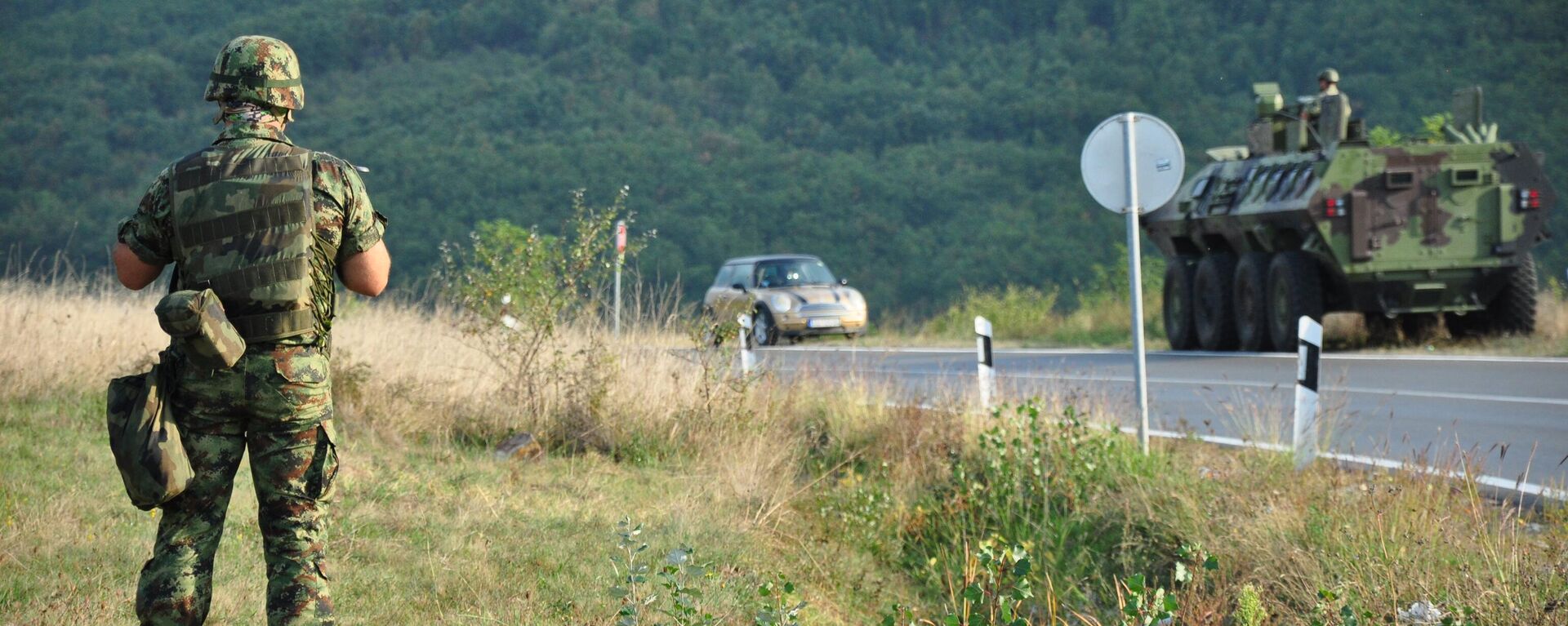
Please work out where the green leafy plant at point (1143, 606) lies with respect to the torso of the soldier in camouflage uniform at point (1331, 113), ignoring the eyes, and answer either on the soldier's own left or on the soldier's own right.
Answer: on the soldier's own left

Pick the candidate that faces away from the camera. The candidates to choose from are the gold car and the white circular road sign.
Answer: the white circular road sign

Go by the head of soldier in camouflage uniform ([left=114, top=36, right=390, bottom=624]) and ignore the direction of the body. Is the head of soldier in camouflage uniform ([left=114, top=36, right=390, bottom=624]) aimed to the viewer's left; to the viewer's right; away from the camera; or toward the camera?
away from the camera

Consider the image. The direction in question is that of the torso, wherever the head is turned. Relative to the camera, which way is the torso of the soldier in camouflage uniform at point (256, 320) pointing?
away from the camera

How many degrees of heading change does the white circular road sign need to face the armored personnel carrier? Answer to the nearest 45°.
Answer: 0° — it already faces it

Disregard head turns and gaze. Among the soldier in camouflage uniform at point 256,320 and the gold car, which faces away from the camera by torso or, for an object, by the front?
the soldier in camouflage uniform

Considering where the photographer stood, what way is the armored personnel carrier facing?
facing away from the viewer and to the left of the viewer

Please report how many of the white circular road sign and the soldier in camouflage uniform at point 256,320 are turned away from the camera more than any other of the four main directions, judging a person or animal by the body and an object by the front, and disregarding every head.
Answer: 2

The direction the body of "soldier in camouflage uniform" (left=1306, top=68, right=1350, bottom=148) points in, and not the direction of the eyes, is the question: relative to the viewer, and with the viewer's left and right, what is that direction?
facing away from the viewer and to the left of the viewer

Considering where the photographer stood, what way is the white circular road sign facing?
facing away from the viewer
